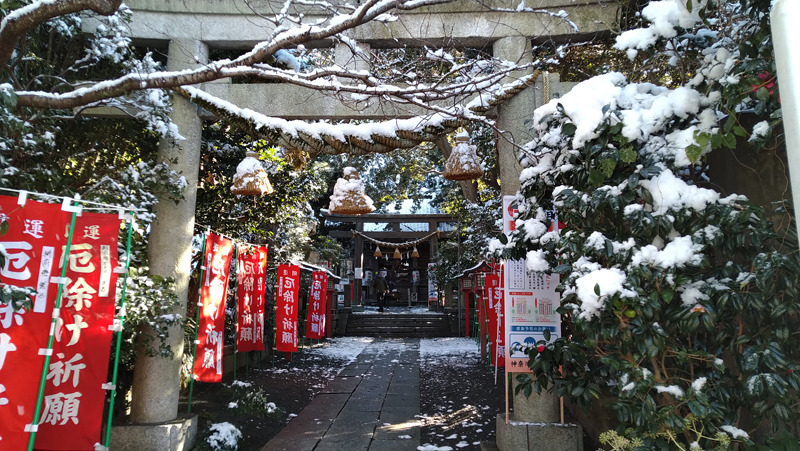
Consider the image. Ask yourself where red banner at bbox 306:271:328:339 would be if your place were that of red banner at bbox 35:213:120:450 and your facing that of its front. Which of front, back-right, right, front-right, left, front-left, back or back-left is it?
back-left

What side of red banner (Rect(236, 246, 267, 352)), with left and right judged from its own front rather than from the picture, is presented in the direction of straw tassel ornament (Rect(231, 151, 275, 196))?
front

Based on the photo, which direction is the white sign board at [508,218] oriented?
toward the camera

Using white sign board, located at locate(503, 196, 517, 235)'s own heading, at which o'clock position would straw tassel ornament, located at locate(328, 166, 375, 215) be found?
The straw tassel ornament is roughly at 4 o'clock from the white sign board.

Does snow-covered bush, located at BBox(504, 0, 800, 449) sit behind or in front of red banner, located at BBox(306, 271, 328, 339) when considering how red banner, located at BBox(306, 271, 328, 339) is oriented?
in front

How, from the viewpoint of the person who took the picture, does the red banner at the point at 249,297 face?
facing the viewer

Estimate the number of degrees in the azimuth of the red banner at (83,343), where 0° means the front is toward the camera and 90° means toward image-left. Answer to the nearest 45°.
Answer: approximately 0°

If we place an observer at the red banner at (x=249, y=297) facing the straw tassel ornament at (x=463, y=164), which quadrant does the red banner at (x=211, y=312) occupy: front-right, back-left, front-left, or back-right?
front-right
